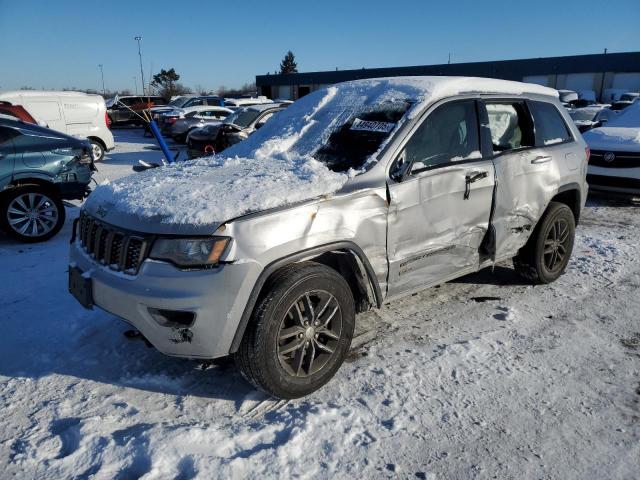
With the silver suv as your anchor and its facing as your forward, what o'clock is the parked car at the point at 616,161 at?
The parked car is roughly at 6 o'clock from the silver suv.

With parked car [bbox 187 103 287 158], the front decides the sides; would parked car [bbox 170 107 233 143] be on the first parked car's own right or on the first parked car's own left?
on the first parked car's own right

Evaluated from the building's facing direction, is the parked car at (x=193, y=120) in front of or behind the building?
in front

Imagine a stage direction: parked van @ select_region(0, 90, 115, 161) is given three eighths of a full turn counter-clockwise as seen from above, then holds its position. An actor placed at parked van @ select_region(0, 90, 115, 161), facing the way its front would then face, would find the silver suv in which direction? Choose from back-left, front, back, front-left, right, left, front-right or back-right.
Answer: front-right

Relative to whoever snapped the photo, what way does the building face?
facing the viewer and to the left of the viewer

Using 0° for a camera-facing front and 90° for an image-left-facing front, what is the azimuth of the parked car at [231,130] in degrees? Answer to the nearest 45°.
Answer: approximately 45°

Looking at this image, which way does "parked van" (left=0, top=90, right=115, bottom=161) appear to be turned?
to the viewer's left
